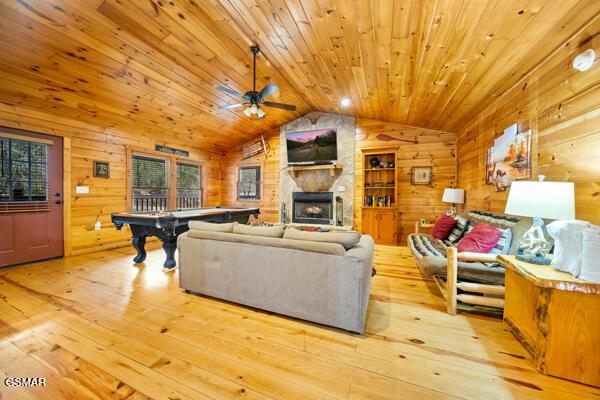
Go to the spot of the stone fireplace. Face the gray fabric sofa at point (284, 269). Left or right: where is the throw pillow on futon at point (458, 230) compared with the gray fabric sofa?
left

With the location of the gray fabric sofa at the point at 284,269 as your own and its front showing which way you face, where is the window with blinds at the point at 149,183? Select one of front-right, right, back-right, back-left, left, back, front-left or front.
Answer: left

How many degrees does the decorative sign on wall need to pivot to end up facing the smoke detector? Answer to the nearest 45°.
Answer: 0° — it already faces it

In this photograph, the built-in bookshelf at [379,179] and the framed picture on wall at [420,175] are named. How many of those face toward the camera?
2

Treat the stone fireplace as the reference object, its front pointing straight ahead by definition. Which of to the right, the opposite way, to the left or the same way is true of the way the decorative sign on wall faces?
to the left

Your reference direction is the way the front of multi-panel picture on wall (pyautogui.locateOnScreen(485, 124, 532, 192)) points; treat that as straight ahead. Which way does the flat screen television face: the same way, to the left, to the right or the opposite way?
to the left

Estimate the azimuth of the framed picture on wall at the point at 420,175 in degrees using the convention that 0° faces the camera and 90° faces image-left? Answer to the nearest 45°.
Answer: approximately 0°

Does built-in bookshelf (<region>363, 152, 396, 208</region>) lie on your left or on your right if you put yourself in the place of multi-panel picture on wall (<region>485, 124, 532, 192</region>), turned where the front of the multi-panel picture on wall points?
on your right

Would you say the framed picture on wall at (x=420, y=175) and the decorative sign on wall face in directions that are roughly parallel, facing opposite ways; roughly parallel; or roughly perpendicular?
roughly perpendicular

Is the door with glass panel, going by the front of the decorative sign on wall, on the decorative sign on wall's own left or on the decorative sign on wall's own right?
on the decorative sign on wall's own right

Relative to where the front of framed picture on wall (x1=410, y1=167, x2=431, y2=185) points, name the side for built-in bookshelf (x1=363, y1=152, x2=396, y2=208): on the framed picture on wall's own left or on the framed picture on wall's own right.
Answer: on the framed picture on wall's own right

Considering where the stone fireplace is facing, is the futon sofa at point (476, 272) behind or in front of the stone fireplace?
in front

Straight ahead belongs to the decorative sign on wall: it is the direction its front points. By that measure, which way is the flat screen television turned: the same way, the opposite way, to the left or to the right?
to the right

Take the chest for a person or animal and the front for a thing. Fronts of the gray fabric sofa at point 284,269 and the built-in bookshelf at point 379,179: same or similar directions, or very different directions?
very different directions

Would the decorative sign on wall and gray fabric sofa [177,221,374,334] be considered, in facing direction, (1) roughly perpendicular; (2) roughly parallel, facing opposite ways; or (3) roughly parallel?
roughly perpendicular

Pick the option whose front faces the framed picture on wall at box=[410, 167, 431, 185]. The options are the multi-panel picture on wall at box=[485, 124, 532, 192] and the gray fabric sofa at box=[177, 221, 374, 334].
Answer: the gray fabric sofa
